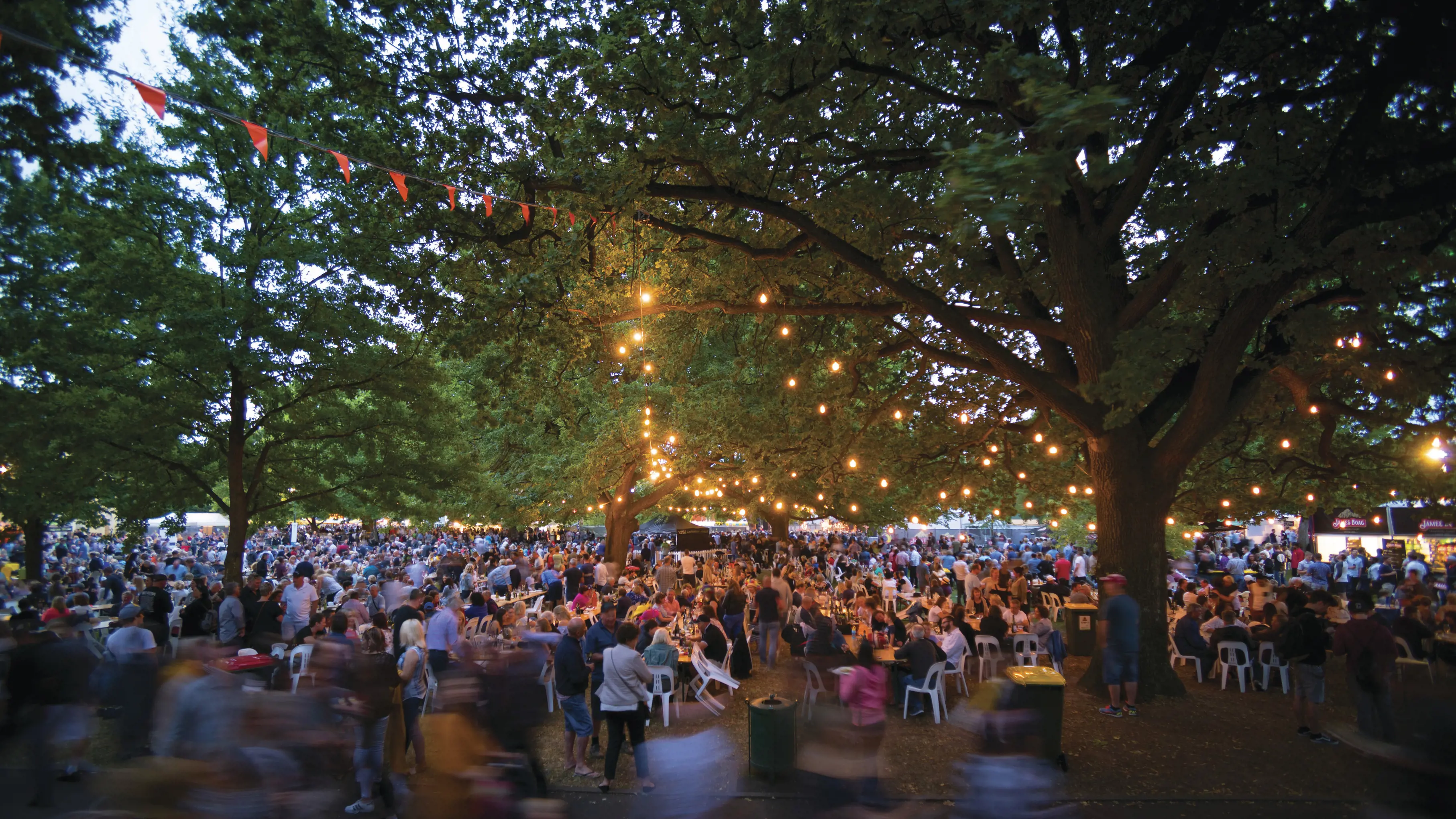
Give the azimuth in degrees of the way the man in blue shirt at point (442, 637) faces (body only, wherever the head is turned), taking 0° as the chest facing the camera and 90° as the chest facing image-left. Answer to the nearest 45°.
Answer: approximately 225°

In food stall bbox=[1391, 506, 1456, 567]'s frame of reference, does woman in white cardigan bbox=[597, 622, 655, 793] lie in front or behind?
in front

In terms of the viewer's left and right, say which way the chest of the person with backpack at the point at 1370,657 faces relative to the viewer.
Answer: facing away from the viewer

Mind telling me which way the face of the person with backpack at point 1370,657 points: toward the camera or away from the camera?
away from the camera

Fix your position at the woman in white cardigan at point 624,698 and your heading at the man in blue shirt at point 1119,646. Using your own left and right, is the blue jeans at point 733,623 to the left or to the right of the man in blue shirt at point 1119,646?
left

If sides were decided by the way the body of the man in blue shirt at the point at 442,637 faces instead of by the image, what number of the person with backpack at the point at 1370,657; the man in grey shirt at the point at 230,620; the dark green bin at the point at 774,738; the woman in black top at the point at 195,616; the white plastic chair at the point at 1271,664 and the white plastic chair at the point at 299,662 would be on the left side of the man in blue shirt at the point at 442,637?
3
